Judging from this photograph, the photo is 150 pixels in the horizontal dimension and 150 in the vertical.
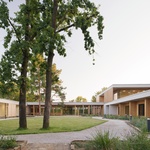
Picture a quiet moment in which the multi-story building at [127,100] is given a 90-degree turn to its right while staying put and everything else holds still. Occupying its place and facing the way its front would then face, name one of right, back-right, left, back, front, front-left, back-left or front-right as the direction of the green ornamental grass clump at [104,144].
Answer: back-left

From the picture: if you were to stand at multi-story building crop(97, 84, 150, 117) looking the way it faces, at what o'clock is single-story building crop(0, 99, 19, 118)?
single-story building crop(0, 99, 19, 118) is roughly at 1 o'clock from multi-story building crop(97, 84, 150, 117).

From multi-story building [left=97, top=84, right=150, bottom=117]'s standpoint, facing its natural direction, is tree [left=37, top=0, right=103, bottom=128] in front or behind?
in front

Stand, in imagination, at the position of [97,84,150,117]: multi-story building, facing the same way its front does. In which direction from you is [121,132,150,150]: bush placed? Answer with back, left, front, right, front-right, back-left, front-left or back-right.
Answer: front-left

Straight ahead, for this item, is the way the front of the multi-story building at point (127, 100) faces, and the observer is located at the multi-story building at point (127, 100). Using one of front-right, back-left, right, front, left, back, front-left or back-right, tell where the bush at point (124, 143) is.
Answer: front-left

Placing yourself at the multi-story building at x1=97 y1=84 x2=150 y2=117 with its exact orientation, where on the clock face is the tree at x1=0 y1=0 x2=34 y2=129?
The tree is roughly at 11 o'clock from the multi-story building.
